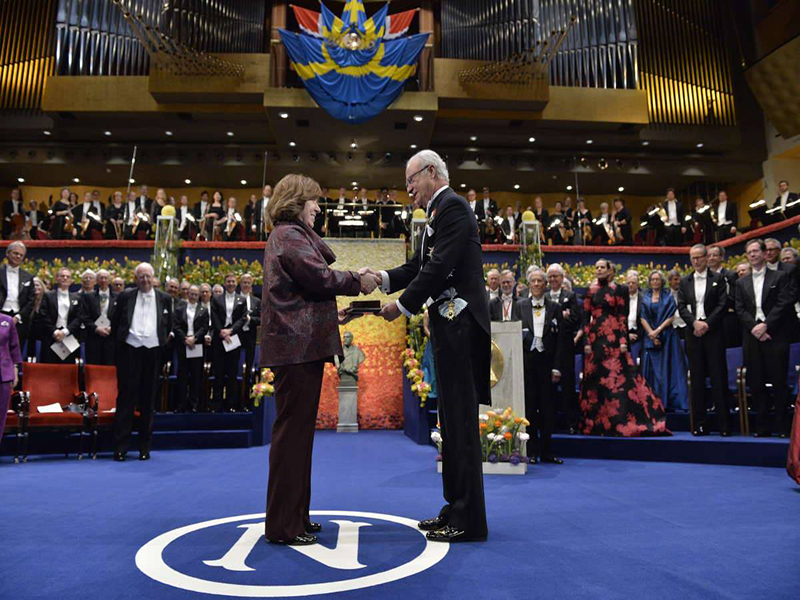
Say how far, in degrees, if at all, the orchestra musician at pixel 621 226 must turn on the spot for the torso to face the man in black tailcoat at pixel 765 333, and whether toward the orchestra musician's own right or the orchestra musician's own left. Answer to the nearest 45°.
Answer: approximately 45° to the orchestra musician's own left

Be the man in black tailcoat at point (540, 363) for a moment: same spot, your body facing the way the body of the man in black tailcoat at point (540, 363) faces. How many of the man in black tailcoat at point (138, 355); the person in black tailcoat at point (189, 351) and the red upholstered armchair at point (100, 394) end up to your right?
3

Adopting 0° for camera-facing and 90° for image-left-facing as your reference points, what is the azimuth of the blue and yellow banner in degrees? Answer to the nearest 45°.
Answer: approximately 0°

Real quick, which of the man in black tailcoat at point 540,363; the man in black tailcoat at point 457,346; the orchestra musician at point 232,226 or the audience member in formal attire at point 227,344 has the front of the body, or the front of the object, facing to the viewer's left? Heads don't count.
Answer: the man in black tailcoat at point 457,346

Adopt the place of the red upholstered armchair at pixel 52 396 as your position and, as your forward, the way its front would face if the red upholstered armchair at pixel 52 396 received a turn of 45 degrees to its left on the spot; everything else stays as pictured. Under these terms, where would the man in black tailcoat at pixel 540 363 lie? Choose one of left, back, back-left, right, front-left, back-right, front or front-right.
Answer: front

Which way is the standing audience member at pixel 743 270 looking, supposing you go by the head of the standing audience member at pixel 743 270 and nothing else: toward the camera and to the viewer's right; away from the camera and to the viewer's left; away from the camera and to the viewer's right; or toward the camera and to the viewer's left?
toward the camera and to the viewer's left

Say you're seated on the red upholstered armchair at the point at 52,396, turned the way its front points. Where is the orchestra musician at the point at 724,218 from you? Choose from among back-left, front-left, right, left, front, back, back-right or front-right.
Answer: left

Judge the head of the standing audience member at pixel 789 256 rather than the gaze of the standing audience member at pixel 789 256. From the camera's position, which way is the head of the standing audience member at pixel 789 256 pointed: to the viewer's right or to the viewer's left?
to the viewer's left

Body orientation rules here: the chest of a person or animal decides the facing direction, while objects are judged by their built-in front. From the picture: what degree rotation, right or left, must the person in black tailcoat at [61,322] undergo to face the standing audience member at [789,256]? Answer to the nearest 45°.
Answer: approximately 45° to their left

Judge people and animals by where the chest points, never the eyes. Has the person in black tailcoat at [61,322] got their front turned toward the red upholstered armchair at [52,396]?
yes

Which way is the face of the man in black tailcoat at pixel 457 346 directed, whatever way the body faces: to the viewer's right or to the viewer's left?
to the viewer's left
